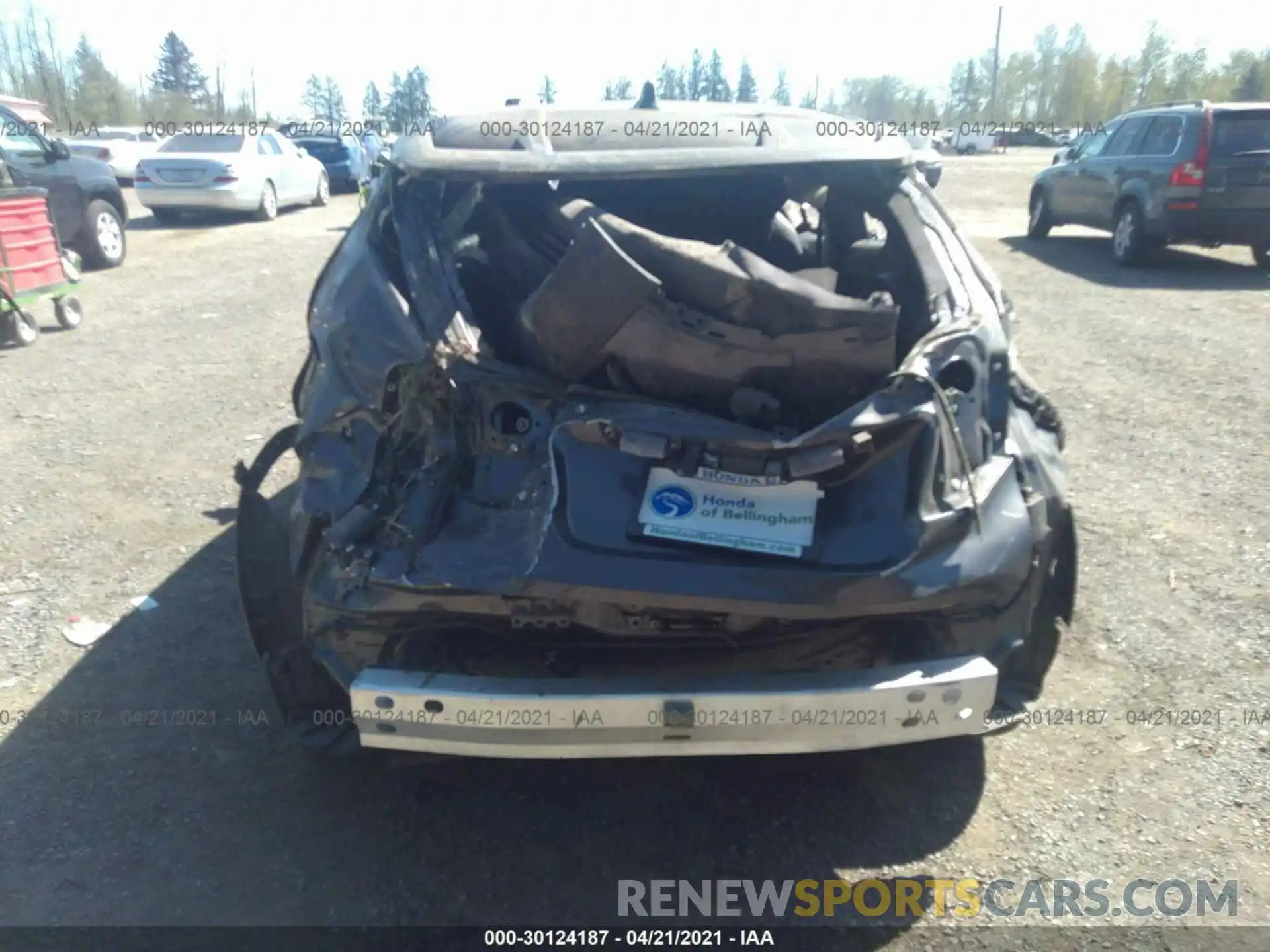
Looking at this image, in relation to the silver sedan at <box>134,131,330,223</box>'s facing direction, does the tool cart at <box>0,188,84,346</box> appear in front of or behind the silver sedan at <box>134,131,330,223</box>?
behind

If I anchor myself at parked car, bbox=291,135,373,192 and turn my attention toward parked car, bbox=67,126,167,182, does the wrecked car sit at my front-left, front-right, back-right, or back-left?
back-left

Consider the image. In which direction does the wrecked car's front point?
away from the camera

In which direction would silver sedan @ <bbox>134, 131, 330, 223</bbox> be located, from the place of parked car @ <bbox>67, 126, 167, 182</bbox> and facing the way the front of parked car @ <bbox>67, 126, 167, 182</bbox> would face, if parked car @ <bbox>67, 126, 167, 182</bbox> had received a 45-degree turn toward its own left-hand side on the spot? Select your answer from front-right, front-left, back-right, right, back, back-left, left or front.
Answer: back

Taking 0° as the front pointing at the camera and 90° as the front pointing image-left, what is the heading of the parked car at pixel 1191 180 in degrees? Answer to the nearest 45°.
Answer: approximately 135°

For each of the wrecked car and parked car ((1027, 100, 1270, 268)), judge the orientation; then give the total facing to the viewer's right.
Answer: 0

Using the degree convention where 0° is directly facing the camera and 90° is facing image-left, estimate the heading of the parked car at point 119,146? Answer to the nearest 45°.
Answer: approximately 225°

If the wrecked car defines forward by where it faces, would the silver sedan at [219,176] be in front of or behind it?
in front

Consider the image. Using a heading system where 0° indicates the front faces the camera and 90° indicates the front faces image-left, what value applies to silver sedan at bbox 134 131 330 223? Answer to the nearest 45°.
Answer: approximately 225°

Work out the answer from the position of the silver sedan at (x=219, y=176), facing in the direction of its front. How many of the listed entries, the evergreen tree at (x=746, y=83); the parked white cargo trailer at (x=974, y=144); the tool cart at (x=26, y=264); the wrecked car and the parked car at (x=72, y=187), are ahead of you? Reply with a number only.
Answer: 2

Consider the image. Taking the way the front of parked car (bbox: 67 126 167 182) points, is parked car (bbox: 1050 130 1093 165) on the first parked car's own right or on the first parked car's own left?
on the first parked car's own right

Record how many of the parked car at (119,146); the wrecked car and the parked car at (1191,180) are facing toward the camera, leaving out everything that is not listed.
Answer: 0

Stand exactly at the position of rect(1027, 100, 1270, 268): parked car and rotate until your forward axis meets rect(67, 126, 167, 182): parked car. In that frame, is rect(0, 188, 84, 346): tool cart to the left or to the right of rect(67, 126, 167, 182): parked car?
left

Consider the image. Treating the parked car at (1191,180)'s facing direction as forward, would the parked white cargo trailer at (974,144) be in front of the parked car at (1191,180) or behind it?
in front
